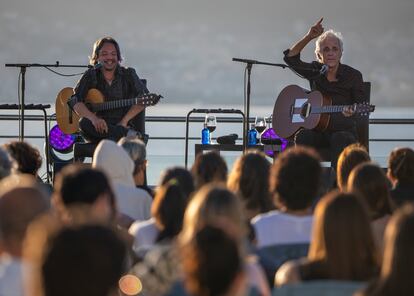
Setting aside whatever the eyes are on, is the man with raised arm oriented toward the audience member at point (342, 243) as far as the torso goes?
yes

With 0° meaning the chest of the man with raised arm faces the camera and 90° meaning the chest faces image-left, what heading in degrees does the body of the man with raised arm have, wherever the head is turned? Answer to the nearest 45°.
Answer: approximately 0°

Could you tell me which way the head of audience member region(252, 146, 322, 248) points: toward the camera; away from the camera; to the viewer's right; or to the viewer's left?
away from the camera

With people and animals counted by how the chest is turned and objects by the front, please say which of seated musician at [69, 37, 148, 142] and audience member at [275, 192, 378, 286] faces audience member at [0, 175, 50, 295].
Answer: the seated musician

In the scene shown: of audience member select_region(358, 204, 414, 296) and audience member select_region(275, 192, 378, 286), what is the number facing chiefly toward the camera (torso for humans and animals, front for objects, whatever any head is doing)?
0

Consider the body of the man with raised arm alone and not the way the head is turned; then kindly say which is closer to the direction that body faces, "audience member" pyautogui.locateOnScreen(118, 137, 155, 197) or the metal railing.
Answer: the audience member

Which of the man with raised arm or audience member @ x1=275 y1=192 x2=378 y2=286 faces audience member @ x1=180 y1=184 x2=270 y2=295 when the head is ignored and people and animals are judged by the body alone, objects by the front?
the man with raised arm

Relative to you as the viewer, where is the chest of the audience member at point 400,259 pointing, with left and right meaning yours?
facing away from the viewer

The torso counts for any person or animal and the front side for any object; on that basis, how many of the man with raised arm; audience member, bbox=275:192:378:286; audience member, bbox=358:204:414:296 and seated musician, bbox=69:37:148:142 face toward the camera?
2

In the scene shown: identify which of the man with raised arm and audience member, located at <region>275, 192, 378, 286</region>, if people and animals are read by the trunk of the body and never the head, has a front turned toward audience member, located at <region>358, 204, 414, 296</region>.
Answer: the man with raised arm

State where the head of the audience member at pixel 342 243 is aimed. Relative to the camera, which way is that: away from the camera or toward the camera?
away from the camera

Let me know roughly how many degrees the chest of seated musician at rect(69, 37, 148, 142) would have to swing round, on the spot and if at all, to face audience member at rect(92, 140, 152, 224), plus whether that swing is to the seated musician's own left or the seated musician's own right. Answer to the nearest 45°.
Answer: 0° — they already face them

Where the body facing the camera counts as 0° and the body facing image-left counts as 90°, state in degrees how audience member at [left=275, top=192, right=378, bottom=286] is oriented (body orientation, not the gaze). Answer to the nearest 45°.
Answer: approximately 180°

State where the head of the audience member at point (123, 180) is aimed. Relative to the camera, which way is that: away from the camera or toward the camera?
away from the camera
